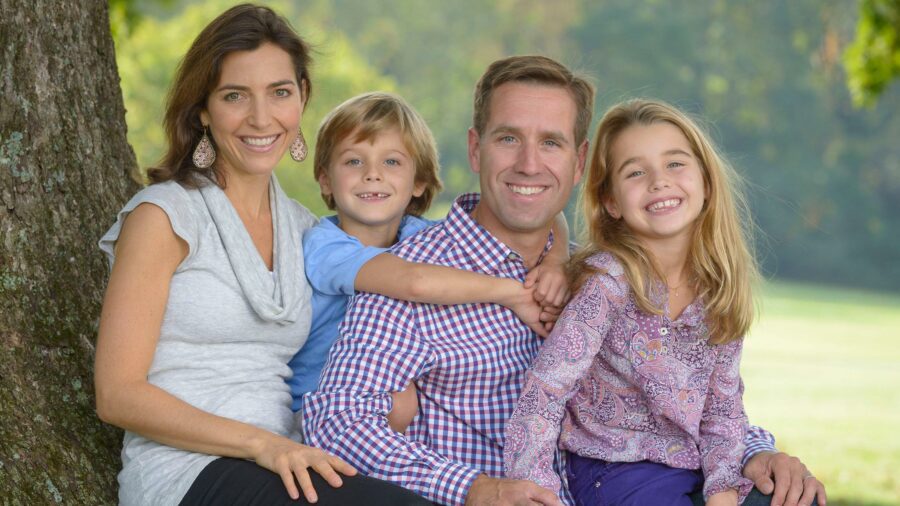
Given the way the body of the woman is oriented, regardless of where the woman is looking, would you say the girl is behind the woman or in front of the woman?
in front

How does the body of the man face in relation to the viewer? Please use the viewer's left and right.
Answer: facing the viewer and to the right of the viewer

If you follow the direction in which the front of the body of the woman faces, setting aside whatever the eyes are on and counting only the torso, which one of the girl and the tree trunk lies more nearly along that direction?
the girl

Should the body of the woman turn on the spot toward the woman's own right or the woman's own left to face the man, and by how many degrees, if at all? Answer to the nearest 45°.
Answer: approximately 45° to the woman's own left

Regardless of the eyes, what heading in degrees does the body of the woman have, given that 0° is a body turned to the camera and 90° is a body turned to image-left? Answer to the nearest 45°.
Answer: approximately 315°

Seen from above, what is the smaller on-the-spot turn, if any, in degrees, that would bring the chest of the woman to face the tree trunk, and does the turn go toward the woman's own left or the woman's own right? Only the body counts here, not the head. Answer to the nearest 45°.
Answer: approximately 180°

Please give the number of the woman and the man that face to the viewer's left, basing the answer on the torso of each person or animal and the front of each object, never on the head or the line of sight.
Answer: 0

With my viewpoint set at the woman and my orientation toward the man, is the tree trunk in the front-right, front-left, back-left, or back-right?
back-left
